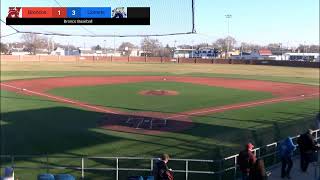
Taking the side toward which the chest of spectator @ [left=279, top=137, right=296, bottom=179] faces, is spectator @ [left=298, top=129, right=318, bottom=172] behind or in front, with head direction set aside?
in front

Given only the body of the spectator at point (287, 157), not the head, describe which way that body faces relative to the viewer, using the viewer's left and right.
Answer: facing away from the viewer

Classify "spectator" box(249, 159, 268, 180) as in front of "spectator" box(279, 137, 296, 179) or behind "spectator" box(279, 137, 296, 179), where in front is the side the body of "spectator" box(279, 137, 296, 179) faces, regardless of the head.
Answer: behind

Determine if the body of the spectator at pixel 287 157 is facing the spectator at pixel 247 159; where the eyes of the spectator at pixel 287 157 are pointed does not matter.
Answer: no

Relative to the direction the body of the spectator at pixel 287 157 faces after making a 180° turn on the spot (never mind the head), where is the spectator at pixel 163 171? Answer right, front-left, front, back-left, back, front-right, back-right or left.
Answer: front-right
